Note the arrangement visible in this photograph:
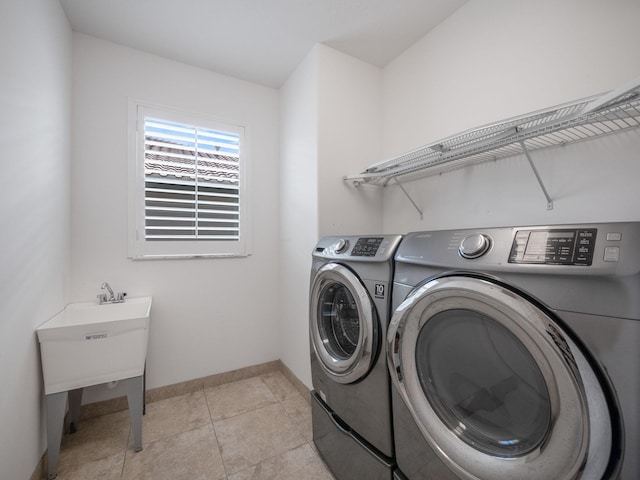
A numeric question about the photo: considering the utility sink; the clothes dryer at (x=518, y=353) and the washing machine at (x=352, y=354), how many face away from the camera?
0

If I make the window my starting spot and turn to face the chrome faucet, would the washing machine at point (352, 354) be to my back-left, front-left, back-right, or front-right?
back-left

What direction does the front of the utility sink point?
toward the camera

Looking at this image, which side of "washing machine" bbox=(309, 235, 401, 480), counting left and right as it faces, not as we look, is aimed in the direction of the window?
right

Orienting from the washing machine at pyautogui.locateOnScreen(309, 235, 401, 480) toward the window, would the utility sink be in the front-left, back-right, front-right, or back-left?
front-left

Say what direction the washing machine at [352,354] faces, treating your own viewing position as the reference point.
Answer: facing the viewer and to the left of the viewer

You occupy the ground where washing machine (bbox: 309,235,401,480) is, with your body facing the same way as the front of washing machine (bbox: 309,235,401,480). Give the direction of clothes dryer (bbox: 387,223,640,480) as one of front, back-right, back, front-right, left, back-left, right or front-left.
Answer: left

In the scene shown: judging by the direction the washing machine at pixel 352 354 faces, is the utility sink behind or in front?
in front

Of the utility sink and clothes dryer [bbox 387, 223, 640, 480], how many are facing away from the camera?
0

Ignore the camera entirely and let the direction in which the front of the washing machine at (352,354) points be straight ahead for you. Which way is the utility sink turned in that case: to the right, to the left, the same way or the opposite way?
to the left

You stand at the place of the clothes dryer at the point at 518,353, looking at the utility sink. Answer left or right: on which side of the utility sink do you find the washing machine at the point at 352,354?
right
